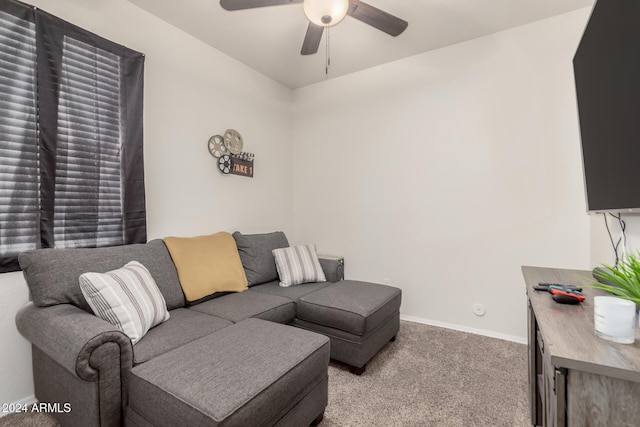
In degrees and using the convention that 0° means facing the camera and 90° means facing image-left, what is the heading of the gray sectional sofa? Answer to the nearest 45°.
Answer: approximately 315°

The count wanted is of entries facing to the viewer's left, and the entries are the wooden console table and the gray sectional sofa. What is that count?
1

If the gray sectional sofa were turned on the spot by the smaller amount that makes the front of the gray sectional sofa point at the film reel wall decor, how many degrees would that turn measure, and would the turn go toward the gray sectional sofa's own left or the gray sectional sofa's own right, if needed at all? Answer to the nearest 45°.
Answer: approximately 135° to the gray sectional sofa's own left

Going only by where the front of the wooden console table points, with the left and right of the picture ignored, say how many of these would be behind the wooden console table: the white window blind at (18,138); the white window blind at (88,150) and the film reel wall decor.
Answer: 0

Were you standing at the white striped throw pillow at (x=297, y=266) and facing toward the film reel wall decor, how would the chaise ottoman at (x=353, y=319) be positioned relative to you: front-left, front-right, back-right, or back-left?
back-left

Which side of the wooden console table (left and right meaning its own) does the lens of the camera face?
left

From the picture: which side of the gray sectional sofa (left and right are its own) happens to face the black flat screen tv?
front

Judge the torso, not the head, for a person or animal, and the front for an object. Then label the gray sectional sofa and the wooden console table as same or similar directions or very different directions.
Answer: very different directions

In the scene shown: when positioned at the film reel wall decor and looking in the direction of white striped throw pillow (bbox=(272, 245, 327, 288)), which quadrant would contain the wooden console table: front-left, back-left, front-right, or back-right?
front-right

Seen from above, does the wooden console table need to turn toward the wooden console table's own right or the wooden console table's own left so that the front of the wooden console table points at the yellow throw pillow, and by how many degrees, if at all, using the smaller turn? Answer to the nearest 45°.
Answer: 0° — it already faces it
